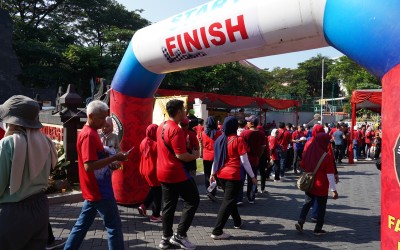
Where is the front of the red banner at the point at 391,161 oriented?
toward the camera

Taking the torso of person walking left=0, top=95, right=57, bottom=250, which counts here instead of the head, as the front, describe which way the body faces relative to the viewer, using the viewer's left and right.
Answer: facing away from the viewer

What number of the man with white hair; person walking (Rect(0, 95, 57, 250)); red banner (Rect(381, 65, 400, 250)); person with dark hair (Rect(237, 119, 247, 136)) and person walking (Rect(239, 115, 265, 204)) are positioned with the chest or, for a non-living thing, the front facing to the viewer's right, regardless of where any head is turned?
1

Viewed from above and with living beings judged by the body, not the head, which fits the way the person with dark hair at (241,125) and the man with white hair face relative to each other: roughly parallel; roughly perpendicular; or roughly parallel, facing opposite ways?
roughly perpendicular

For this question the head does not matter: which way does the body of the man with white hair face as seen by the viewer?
to the viewer's right
